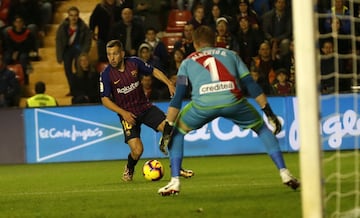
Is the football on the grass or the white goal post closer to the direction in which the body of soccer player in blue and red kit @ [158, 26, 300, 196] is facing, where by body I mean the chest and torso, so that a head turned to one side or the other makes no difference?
the football on the grass

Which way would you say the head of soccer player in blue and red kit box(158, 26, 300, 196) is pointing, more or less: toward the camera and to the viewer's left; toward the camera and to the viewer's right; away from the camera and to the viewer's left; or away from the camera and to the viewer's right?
away from the camera and to the viewer's left

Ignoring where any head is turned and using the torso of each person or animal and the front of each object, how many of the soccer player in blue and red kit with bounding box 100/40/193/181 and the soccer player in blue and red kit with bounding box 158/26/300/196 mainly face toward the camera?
1

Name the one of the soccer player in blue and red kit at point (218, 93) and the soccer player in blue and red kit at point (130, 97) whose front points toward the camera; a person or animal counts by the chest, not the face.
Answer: the soccer player in blue and red kit at point (130, 97)

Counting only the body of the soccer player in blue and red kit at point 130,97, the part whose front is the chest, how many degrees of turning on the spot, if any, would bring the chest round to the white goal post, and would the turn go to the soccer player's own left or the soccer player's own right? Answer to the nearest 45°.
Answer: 0° — they already face it

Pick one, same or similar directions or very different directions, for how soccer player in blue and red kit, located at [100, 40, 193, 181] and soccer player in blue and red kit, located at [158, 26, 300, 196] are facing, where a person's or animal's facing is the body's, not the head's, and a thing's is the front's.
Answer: very different directions

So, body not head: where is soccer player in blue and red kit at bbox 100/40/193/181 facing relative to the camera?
toward the camera

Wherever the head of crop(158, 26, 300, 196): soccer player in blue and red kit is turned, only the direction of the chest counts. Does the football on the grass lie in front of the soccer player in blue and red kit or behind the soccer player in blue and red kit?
in front

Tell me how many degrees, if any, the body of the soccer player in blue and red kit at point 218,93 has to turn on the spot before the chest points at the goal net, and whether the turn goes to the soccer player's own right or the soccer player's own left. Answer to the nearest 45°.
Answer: approximately 180°

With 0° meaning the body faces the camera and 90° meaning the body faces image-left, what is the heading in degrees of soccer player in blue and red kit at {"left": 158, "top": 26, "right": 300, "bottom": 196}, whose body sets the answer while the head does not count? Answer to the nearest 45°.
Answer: approximately 180°

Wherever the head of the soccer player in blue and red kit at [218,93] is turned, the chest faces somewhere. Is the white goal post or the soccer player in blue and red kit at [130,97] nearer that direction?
the soccer player in blue and red kit
